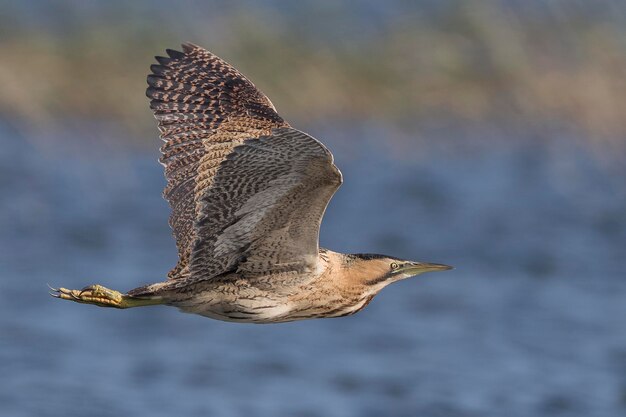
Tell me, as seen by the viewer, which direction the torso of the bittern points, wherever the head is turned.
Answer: to the viewer's right
